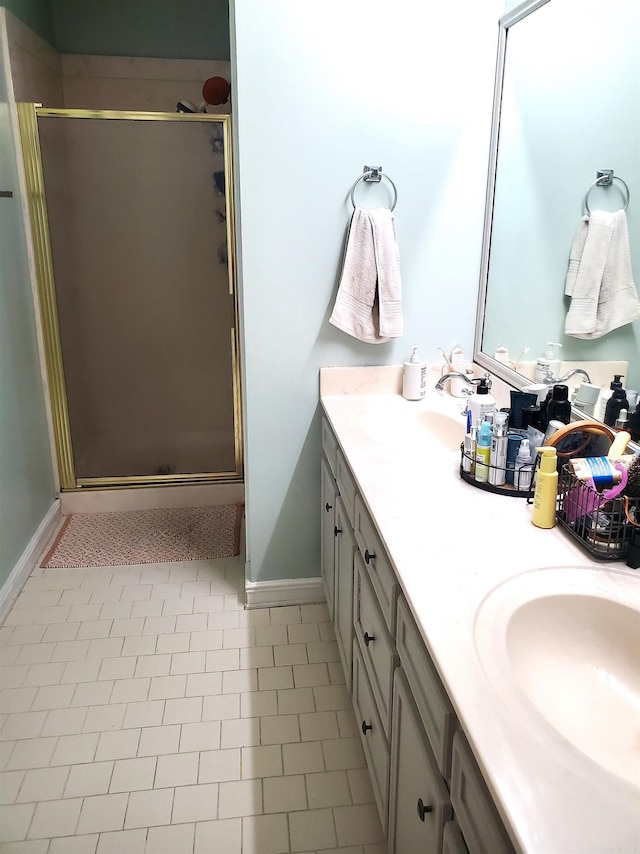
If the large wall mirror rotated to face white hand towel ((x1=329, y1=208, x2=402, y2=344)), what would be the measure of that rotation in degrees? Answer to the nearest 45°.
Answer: approximately 45° to its right

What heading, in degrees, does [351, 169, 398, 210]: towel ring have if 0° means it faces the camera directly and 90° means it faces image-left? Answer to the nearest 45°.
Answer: approximately 0°

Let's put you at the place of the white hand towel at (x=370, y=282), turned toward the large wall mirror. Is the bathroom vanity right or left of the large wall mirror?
right

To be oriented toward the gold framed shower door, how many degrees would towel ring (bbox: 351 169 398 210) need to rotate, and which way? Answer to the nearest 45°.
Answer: approximately 135° to its right

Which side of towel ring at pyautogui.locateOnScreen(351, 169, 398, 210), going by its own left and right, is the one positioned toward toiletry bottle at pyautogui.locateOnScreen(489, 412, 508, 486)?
front

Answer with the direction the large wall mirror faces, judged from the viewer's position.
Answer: facing the viewer and to the left of the viewer

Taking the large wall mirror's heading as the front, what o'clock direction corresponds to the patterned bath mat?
The patterned bath mat is roughly at 2 o'clock from the large wall mirror.

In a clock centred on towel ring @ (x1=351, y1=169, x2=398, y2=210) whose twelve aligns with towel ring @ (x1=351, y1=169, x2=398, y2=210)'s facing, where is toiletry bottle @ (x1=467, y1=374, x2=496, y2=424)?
The toiletry bottle is roughly at 11 o'clock from the towel ring.

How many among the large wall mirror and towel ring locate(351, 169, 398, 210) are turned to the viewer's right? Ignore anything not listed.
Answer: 0
